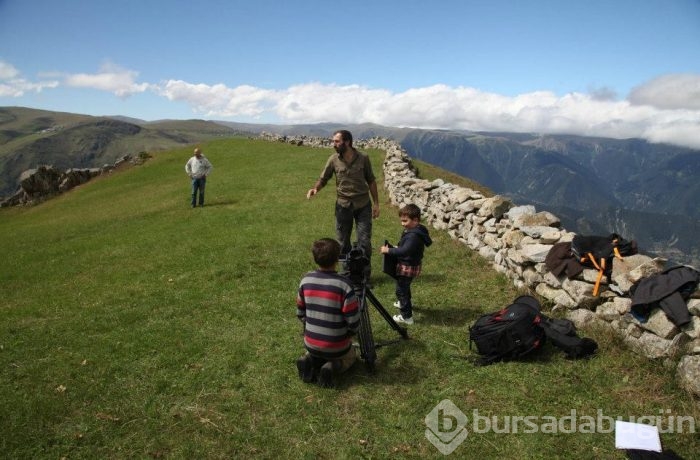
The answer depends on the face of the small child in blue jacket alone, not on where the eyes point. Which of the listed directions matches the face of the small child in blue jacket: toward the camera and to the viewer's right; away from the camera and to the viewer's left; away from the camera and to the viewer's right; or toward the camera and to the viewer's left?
toward the camera and to the viewer's left

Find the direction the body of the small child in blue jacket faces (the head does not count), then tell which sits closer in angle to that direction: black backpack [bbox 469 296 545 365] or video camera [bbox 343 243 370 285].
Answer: the video camera

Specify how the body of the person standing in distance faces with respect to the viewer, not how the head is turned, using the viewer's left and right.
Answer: facing the viewer

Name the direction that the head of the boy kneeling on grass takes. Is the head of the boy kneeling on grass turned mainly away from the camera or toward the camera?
away from the camera

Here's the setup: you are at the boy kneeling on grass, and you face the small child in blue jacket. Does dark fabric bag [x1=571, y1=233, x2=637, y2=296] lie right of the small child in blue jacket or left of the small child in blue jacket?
right

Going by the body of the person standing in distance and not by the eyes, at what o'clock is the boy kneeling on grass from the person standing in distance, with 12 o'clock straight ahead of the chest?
The boy kneeling on grass is roughly at 12 o'clock from the person standing in distance.

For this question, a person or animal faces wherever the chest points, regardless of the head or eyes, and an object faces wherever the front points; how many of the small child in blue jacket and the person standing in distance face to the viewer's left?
1

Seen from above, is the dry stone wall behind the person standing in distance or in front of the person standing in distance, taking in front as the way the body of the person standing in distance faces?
in front

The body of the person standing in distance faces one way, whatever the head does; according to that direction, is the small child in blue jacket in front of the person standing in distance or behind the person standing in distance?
in front

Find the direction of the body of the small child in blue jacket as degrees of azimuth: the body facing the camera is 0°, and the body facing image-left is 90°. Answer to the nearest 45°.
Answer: approximately 90°

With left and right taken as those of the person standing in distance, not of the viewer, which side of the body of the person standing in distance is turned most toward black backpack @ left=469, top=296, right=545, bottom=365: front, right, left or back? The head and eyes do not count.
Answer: front

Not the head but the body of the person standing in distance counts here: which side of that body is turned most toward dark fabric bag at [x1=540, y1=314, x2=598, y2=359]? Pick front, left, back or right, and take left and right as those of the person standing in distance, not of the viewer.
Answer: front

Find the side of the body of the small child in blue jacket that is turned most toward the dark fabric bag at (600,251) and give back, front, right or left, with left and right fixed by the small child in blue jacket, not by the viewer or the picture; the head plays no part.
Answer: back
